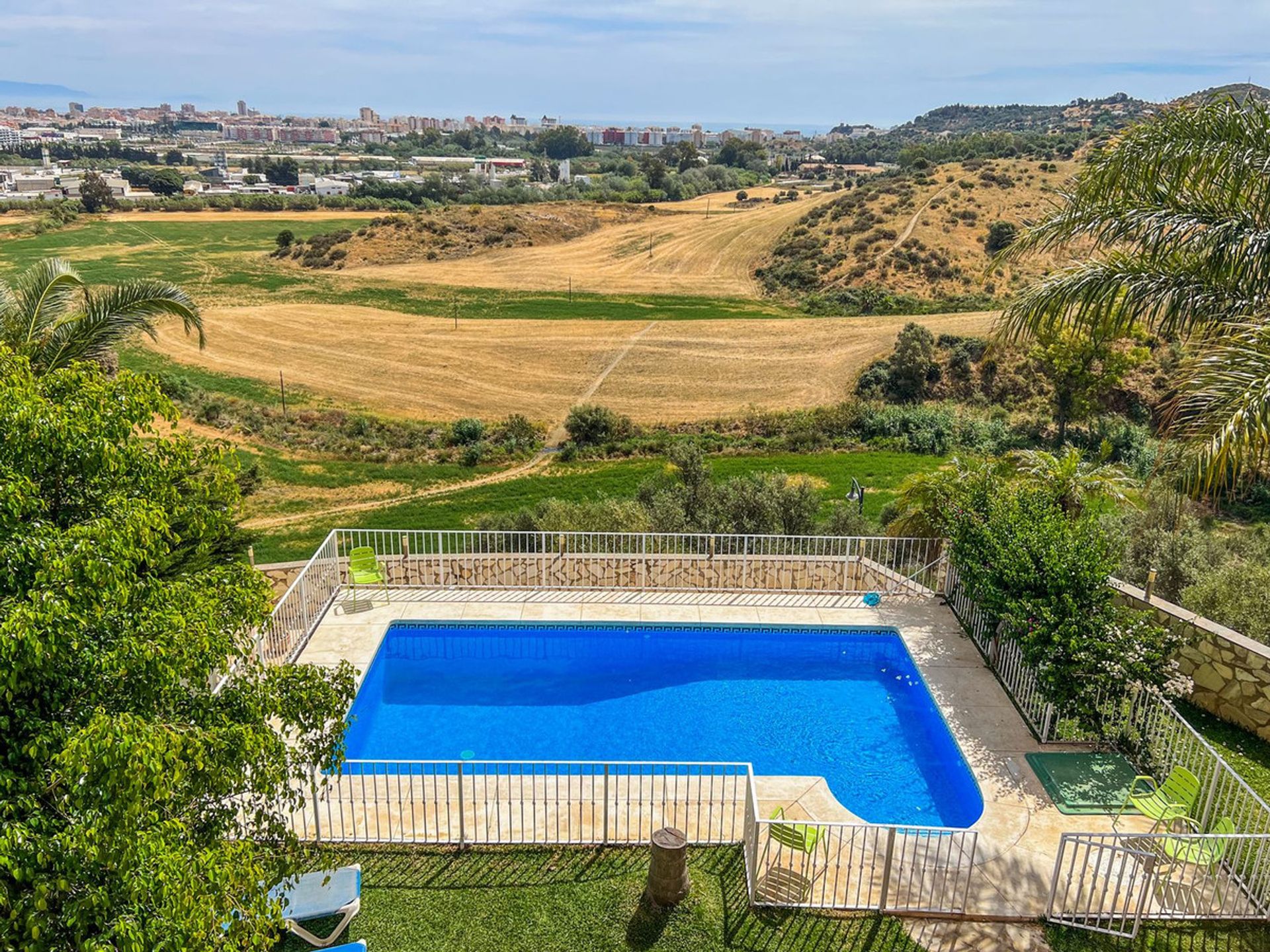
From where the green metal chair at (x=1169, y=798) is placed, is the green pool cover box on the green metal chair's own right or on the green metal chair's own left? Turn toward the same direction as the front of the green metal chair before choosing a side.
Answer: on the green metal chair's own right

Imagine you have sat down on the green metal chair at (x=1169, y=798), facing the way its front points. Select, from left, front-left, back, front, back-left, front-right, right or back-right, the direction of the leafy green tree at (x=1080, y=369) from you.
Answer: back-right

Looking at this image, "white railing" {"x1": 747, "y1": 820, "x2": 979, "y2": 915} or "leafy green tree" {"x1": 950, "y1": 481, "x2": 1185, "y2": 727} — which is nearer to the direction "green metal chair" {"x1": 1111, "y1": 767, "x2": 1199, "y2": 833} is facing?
the white railing

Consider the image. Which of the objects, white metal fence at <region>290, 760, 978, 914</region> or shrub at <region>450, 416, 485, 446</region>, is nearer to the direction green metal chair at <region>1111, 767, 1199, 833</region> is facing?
the white metal fence

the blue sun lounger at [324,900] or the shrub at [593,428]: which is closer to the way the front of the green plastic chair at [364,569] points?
the blue sun lounger

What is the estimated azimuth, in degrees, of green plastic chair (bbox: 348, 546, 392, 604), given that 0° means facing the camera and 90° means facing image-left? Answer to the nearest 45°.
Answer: approximately 315°

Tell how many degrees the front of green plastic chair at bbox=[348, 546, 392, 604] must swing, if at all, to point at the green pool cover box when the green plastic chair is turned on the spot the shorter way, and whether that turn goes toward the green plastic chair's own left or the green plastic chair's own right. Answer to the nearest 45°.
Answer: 0° — it already faces it

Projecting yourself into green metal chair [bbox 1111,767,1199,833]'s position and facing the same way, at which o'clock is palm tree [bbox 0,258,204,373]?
The palm tree is roughly at 1 o'clock from the green metal chair.

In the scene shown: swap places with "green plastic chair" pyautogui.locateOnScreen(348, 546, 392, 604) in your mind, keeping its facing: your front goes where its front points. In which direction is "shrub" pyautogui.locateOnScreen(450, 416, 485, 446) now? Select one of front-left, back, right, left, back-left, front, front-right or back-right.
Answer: back-left

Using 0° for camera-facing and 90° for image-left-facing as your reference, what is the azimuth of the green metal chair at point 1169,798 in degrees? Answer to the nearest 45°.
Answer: approximately 45°

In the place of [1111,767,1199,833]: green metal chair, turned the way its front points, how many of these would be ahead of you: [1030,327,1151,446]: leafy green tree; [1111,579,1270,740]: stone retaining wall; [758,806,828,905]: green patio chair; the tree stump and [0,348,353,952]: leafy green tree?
3

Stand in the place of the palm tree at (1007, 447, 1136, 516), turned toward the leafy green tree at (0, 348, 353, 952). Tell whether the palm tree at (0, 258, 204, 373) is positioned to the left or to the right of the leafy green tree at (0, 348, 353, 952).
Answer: right
